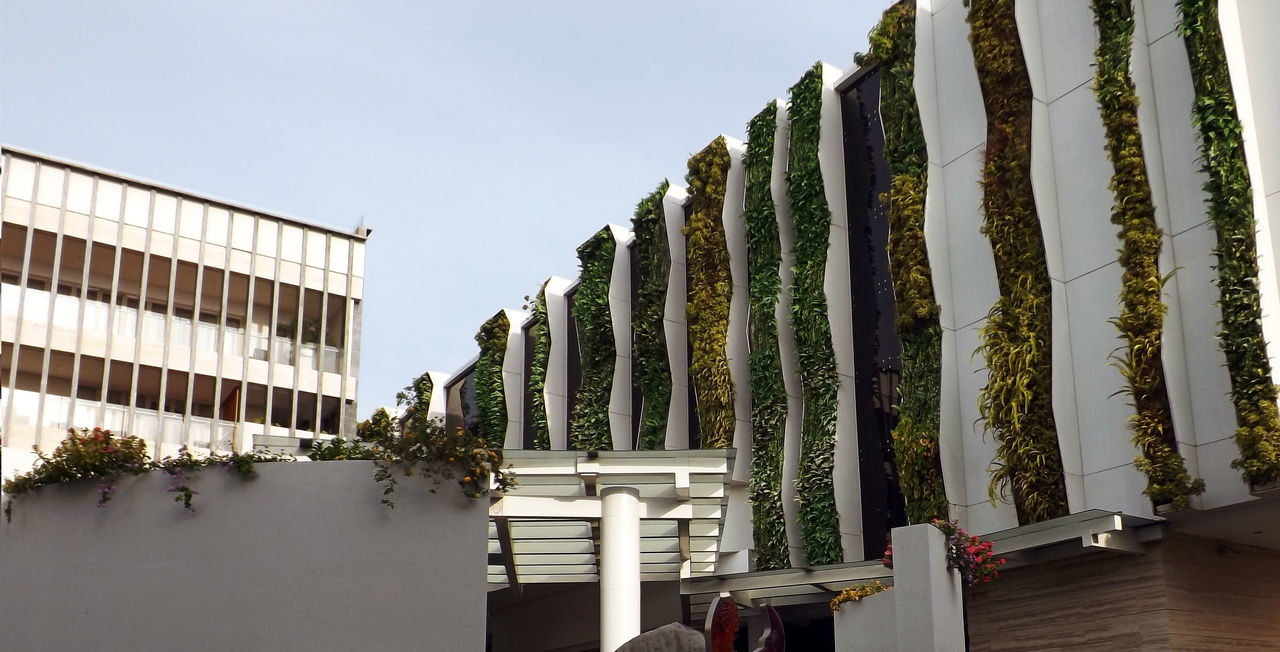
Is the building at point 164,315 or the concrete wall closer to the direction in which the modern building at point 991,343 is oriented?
the concrete wall

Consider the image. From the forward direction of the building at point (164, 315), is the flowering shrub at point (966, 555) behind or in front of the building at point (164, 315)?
in front

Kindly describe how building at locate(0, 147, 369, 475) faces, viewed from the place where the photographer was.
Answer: facing the viewer and to the right of the viewer

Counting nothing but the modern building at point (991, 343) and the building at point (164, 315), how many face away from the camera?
0

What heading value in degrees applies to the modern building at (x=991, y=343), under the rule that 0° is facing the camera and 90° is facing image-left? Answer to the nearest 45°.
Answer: approximately 45°

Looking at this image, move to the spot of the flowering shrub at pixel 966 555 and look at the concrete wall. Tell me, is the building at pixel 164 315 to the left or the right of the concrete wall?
right

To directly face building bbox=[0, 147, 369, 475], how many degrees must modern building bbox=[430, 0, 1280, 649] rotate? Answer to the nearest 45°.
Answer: approximately 90° to its right

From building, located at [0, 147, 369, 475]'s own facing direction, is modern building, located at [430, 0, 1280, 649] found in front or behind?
in front
